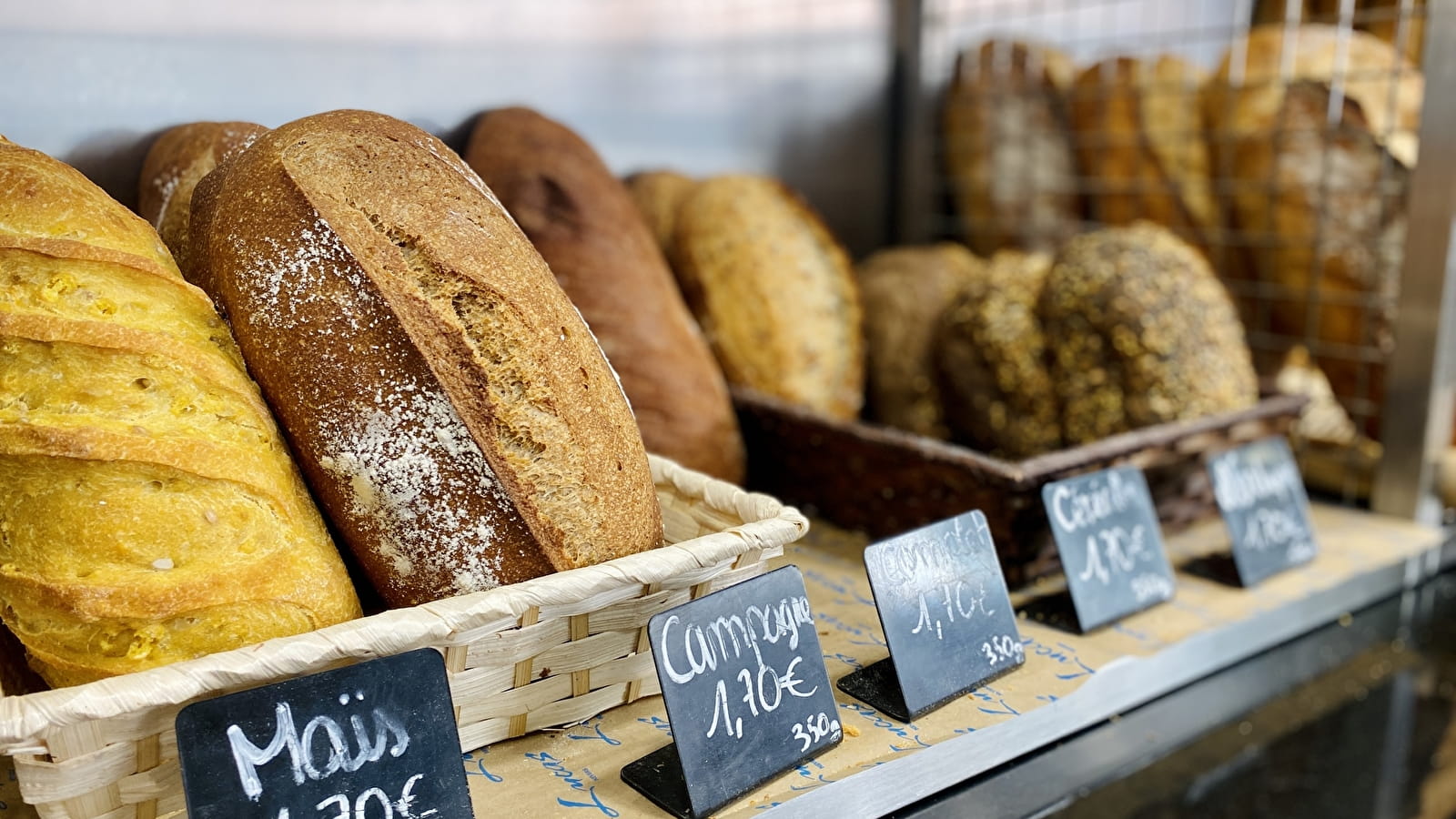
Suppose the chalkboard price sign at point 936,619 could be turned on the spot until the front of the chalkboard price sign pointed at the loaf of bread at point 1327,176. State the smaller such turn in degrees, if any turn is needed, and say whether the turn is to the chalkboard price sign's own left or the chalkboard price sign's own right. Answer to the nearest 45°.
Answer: approximately 90° to the chalkboard price sign's own left

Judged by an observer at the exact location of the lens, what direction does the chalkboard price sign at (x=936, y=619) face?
facing the viewer and to the right of the viewer

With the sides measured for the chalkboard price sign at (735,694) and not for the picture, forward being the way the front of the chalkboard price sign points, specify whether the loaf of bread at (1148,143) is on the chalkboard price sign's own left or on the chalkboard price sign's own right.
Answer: on the chalkboard price sign's own left

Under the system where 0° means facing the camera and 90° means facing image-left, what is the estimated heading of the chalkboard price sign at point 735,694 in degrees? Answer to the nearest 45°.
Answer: approximately 315°

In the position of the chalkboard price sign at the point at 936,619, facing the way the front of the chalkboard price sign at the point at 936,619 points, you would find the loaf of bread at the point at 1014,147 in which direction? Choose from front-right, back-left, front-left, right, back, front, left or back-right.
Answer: back-left

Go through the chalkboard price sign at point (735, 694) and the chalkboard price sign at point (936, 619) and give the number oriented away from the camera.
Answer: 0

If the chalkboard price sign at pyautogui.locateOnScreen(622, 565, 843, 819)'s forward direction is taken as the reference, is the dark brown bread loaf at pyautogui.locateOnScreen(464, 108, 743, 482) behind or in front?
behind
